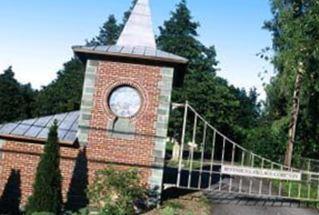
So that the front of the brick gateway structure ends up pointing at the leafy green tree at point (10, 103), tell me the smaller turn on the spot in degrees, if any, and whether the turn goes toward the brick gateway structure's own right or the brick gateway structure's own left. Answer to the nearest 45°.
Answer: approximately 180°

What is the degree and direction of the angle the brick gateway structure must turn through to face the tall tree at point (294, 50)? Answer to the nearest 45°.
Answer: approximately 135° to its left

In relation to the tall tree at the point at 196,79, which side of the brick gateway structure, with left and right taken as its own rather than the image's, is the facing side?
back

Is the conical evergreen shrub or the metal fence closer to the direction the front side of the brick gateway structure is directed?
the conical evergreen shrub

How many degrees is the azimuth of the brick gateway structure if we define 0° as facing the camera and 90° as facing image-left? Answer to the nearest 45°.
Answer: approximately 0°

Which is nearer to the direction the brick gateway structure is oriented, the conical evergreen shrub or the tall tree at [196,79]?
the conical evergreen shrub

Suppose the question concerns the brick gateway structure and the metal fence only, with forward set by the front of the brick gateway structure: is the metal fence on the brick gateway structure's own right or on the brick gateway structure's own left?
on the brick gateway structure's own left

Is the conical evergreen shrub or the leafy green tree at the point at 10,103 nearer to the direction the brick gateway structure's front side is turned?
the conical evergreen shrub
